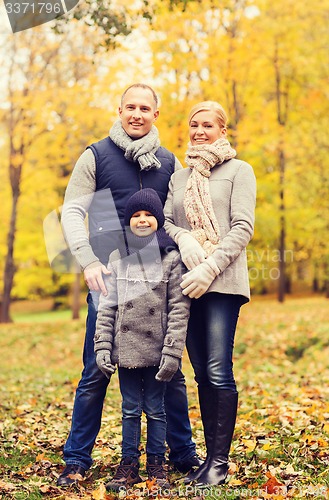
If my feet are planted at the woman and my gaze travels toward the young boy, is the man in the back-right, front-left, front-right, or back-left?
front-right

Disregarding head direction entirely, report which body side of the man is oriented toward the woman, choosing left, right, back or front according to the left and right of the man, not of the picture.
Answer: left

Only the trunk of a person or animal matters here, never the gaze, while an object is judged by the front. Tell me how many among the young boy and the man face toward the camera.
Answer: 2

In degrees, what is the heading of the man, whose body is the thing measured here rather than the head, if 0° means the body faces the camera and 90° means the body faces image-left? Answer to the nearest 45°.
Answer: approximately 0°

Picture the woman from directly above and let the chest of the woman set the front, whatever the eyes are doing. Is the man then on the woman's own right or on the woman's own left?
on the woman's own right

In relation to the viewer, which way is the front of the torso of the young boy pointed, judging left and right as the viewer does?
facing the viewer
